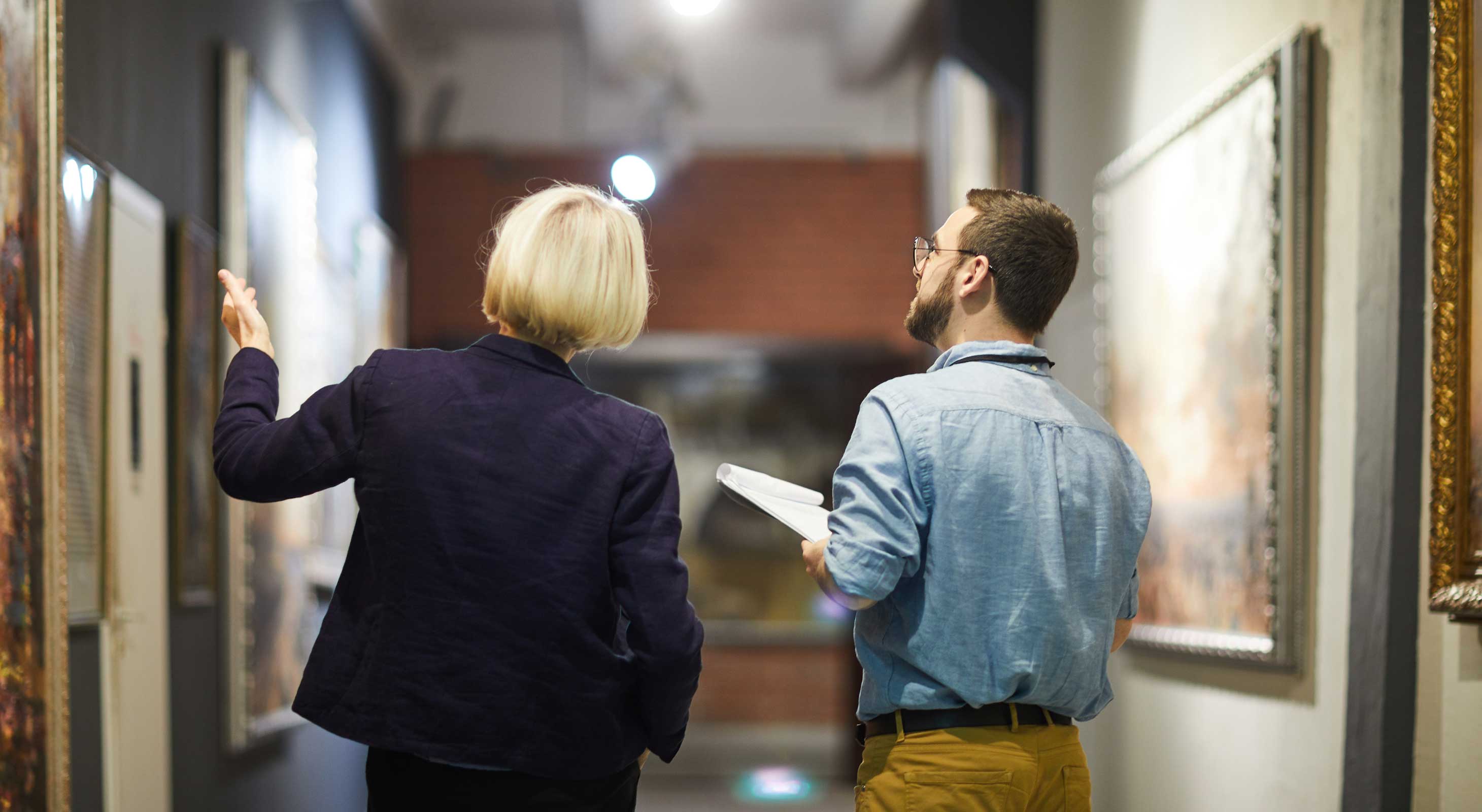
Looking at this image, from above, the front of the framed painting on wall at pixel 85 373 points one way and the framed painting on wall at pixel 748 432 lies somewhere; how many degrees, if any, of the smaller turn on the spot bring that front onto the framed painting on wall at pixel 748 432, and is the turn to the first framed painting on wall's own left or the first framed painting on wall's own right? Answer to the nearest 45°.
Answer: approximately 45° to the first framed painting on wall's own left

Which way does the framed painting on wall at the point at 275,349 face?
to the viewer's right

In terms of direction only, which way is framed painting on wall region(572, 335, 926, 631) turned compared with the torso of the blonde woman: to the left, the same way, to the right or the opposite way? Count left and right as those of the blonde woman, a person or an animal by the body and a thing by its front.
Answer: the opposite way

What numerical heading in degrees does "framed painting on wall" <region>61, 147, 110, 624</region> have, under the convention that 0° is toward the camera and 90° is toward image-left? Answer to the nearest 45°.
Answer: approximately 270°

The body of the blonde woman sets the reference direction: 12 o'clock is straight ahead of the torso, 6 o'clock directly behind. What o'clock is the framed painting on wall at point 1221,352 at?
The framed painting on wall is roughly at 2 o'clock from the blonde woman.

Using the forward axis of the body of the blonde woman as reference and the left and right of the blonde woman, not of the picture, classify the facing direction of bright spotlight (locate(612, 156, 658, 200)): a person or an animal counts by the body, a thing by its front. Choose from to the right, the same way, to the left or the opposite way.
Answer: the opposite way

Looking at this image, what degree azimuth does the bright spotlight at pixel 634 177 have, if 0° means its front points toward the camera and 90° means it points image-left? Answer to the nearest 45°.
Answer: approximately 0°

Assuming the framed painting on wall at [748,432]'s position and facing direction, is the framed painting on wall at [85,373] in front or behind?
in front

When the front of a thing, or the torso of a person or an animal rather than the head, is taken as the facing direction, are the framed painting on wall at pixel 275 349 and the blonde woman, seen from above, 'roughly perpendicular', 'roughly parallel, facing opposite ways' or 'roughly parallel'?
roughly perpendicular

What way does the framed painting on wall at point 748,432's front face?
toward the camera

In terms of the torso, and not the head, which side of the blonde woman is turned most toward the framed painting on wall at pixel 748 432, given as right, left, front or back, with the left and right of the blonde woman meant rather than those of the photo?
front

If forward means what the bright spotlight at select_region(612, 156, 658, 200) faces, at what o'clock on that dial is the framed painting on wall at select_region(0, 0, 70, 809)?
The framed painting on wall is roughly at 12 o'clock from the bright spotlight.

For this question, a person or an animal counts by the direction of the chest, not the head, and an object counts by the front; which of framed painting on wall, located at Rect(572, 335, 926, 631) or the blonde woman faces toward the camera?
the framed painting on wall

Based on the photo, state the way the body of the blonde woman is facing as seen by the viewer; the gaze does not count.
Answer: away from the camera

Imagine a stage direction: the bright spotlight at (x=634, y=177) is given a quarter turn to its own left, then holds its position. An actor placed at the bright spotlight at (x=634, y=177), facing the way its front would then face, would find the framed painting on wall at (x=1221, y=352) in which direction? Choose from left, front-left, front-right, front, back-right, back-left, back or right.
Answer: front

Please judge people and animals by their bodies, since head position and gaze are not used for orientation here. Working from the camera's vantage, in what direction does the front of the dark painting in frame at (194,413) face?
facing to the right of the viewer
